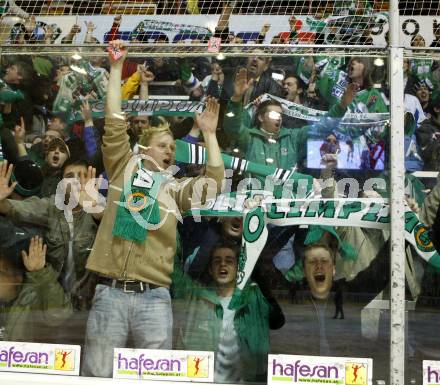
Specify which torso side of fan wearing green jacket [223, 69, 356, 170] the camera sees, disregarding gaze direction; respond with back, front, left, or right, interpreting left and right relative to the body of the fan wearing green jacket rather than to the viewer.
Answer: front
